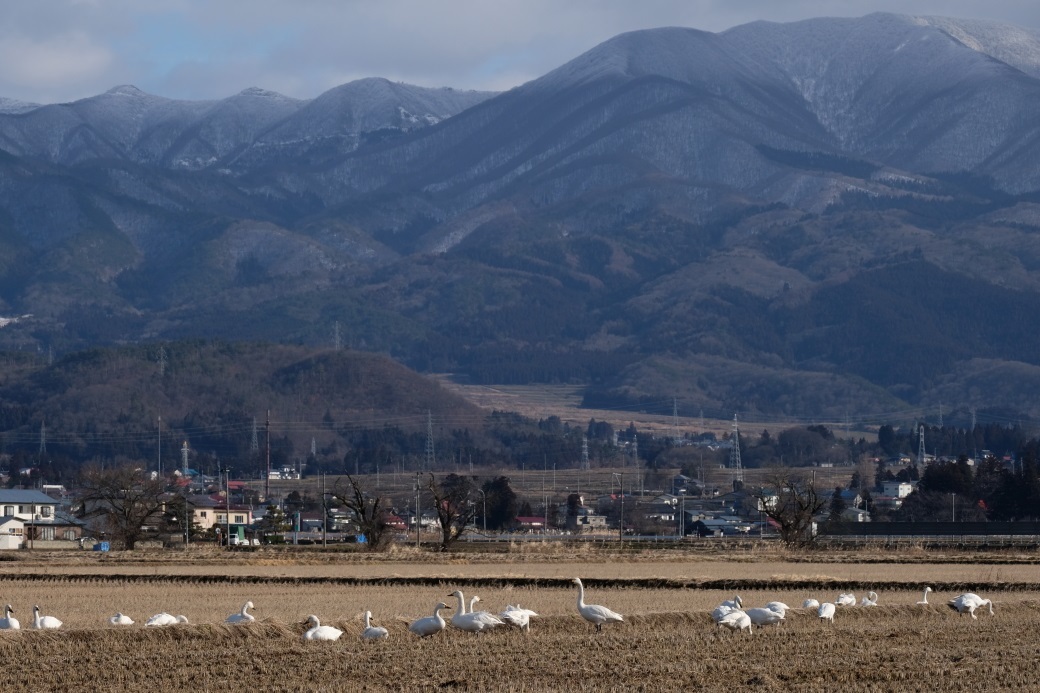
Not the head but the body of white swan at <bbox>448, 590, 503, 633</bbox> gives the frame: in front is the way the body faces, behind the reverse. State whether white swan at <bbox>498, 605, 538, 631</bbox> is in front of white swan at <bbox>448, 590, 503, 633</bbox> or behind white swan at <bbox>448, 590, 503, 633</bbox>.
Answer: behind

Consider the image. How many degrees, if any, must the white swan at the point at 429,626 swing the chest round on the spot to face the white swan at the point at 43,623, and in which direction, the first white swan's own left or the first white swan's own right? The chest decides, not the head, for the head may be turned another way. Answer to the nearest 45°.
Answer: approximately 180°

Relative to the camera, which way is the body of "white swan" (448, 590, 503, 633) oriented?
to the viewer's left

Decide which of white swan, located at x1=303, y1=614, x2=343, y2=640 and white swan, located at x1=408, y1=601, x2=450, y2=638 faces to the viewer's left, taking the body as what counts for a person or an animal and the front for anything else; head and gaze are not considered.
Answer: white swan, located at x1=303, y1=614, x2=343, y2=640

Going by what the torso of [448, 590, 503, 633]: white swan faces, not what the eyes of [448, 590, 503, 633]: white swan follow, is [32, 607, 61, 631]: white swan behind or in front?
in front

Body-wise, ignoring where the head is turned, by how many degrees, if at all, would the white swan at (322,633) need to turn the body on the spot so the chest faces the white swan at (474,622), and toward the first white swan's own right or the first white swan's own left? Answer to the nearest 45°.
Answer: approximately 180°

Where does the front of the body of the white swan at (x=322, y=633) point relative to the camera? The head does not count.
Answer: to the viewer's left

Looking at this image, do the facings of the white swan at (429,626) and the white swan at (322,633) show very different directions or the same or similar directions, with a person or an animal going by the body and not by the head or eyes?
very different directions

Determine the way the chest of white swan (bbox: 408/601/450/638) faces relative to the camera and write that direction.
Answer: to the viewer's right

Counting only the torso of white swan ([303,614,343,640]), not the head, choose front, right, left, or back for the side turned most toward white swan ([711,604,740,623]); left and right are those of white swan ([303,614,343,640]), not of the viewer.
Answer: back

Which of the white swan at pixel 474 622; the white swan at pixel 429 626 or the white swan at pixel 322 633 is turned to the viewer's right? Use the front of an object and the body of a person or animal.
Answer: the white swan at pixel 429 626

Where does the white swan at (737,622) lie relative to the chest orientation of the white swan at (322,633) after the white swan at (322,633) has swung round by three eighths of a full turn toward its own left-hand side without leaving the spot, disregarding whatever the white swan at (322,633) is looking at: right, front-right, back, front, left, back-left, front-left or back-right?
front-left

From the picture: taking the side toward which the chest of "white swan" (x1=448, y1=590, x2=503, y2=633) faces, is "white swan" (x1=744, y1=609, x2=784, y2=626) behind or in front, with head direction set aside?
behind

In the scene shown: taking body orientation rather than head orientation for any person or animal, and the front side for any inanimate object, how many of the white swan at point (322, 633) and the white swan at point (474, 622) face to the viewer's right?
0

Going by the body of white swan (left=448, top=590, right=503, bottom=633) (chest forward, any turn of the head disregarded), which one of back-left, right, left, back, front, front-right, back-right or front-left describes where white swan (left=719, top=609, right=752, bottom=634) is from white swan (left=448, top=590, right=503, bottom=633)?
back

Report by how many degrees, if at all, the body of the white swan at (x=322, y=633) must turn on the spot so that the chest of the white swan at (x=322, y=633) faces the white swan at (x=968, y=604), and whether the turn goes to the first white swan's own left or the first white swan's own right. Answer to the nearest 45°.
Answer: approximately 180°

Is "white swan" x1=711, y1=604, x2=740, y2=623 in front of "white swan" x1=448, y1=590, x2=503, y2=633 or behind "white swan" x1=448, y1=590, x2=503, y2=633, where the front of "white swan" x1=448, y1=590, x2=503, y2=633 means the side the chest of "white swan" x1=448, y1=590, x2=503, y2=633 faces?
behind
